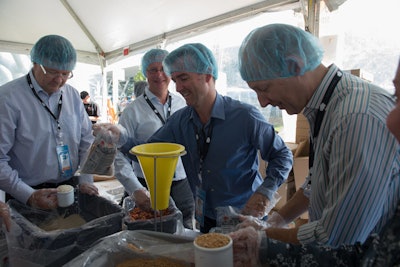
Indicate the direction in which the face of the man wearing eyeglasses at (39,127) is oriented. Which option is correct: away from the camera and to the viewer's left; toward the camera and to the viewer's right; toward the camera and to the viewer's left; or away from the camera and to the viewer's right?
toward the camera and to the viewer's right

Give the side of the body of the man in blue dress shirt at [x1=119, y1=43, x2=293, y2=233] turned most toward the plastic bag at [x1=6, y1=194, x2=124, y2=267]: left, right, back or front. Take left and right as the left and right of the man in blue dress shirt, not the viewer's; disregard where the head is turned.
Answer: front

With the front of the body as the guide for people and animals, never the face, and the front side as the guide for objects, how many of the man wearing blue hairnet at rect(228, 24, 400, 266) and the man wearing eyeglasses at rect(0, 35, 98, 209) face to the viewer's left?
1

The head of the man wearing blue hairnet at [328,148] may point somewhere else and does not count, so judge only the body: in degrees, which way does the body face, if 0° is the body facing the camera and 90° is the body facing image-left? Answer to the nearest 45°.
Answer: approximately 90°

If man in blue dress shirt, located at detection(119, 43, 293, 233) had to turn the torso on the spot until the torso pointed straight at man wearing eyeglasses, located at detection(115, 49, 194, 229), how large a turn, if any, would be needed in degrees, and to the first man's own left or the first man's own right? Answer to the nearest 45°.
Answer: approximately 90° to the first man's own right

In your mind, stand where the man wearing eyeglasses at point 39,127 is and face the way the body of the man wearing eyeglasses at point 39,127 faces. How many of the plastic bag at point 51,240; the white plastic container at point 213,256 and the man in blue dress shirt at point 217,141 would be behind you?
0

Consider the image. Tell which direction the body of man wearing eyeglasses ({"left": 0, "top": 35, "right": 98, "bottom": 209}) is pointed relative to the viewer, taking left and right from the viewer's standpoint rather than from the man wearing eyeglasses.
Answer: facing the viewer and to the right of the viewer

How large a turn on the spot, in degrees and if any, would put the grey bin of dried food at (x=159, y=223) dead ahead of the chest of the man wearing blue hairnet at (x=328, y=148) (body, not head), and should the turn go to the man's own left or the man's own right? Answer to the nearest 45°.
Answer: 0° — they already face it

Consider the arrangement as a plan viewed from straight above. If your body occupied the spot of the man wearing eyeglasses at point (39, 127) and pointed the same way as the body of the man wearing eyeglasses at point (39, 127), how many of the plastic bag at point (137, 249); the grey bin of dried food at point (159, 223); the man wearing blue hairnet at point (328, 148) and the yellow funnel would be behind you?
0

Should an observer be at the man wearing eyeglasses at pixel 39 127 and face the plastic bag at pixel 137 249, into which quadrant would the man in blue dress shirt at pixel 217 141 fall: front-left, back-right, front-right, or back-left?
front-left

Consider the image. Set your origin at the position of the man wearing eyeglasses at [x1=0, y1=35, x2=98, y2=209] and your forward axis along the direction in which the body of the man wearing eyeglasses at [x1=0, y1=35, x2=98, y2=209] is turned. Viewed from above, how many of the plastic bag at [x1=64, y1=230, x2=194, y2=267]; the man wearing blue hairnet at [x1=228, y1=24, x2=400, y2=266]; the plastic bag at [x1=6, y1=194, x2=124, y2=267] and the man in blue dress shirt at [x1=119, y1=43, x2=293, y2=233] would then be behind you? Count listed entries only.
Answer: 0
